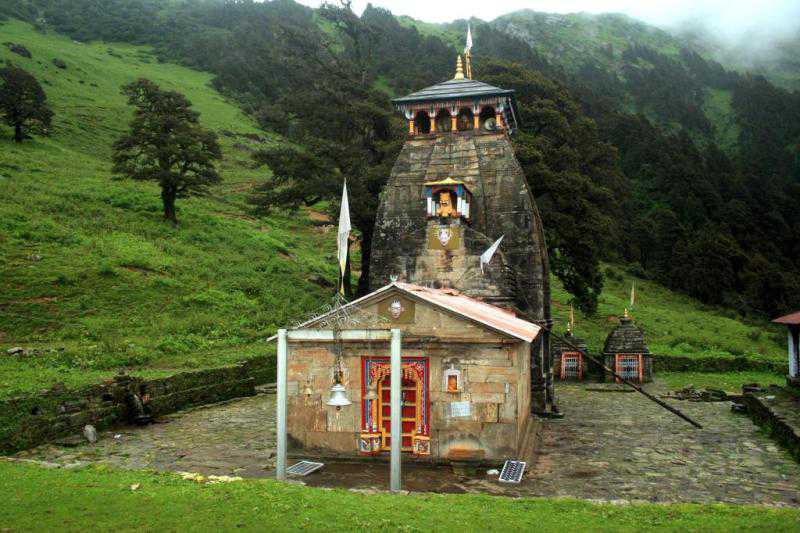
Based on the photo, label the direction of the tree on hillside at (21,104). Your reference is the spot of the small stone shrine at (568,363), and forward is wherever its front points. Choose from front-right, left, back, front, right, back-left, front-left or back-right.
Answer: right

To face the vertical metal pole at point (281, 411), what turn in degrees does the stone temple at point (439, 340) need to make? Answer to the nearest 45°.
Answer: approximately 45° to its right

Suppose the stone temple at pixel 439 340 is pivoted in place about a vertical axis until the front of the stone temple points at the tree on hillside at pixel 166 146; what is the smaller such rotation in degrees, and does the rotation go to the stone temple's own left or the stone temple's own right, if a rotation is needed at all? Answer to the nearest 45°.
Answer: approximately 135° to the stone temple's own right

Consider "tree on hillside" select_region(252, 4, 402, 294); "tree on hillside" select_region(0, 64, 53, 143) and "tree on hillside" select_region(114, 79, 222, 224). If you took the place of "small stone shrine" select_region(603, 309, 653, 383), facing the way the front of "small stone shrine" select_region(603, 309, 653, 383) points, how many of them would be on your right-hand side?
3

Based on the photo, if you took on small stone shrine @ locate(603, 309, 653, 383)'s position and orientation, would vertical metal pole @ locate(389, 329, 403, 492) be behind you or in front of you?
in front

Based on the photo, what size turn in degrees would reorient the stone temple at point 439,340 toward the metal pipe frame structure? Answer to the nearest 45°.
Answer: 0° — it already faces it

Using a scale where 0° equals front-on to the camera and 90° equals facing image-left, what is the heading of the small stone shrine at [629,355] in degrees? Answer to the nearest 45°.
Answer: approximately 0°

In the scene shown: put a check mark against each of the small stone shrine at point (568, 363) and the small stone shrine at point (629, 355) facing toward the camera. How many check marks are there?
2
